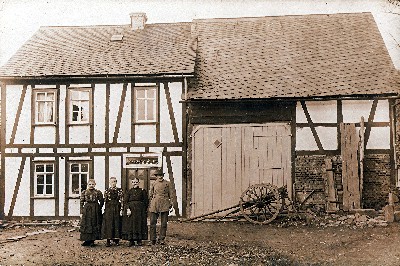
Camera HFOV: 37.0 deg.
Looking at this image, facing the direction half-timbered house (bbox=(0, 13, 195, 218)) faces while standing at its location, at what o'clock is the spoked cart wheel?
The spoked cart wheel is roughly at 10 o'clock from the half-timbered house.

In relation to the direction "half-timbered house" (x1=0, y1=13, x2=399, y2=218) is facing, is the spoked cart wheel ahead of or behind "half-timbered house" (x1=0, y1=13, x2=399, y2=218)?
ahead

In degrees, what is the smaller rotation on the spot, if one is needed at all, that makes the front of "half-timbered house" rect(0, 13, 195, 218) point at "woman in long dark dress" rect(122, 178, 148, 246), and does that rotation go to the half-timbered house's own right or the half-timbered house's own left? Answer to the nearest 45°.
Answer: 0° — it already faces them

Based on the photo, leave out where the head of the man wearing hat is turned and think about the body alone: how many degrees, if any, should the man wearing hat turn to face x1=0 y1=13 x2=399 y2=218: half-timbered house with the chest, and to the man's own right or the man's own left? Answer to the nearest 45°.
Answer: approximately 180°

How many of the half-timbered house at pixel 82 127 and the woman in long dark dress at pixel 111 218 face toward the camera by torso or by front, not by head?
2

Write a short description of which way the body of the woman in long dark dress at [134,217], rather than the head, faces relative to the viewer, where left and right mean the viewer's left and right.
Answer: facing the viewer

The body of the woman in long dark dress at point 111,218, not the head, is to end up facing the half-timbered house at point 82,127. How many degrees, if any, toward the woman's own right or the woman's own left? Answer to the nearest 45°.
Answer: approximately 180°

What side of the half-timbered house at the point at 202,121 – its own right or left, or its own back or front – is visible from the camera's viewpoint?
front

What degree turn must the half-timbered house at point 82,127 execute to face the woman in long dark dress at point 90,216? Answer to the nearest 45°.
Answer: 0° — it already faces them

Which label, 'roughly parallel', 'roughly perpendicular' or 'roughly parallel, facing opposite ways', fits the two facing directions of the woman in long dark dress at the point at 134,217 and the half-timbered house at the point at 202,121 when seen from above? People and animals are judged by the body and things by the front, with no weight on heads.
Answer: roughly parallel

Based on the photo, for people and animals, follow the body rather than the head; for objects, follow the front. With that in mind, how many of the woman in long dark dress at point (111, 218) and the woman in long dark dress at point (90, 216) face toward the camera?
2

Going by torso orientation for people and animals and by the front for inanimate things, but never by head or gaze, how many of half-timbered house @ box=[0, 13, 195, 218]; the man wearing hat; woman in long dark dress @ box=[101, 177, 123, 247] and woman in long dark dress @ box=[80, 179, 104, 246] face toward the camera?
4

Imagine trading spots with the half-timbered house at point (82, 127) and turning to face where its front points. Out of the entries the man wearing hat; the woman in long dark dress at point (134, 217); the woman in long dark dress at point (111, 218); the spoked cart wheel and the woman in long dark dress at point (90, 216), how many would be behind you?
0

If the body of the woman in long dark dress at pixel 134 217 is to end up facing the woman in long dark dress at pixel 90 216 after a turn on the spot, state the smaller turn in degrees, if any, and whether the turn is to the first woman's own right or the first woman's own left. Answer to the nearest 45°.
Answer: approximately 90° to the first woman's own right

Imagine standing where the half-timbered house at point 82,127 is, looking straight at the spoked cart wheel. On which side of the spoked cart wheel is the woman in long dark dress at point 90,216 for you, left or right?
right
